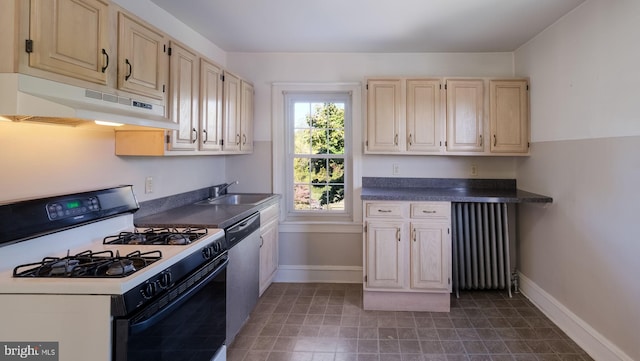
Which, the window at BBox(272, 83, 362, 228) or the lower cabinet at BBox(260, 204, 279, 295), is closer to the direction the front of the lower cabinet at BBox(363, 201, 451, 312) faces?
the lower cabinet

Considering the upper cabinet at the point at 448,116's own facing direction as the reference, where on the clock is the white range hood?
The white range hood is roughly at 1 o'clock from the upper cabinet.

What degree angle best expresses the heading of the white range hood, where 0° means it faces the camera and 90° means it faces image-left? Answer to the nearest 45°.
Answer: approximately 315°

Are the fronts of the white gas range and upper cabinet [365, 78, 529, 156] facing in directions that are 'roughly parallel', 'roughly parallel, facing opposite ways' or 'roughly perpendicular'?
roughly perpendicular

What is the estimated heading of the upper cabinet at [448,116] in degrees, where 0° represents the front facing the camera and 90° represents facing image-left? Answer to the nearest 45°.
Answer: approximately 0°

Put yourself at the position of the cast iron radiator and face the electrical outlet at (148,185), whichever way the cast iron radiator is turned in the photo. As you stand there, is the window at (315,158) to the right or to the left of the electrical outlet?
right

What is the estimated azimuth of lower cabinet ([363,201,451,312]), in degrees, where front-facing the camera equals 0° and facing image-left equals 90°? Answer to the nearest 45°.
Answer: approximately 0°

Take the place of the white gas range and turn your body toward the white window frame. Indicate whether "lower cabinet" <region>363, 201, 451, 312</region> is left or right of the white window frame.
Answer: right

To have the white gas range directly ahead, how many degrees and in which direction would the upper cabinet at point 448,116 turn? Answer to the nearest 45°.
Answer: approximately 45° to its right

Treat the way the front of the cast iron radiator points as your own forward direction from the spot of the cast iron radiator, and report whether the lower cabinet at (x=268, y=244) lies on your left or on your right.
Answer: on your right

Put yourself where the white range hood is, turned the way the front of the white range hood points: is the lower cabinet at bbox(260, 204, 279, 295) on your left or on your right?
on your left
